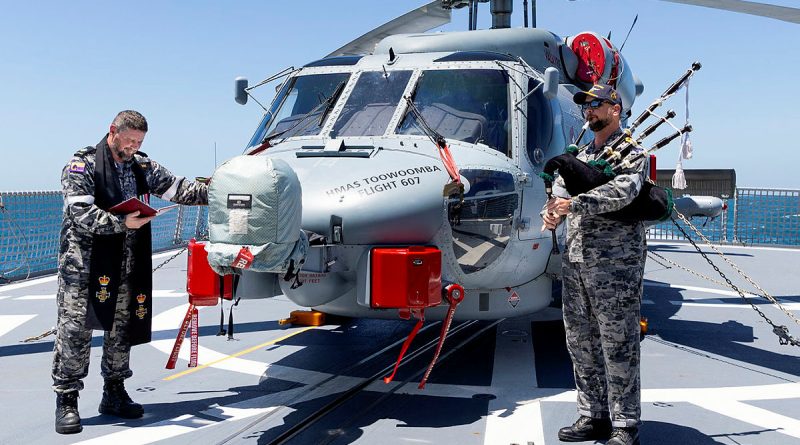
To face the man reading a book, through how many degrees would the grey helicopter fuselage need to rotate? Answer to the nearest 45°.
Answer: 0° — it already faces them

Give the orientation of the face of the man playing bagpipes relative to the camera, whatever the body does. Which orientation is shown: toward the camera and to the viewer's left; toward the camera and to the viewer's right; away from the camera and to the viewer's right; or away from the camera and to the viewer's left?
toward the camera and to the viewer's left

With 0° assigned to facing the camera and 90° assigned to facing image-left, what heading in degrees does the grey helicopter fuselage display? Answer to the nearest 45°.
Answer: approximately 45°

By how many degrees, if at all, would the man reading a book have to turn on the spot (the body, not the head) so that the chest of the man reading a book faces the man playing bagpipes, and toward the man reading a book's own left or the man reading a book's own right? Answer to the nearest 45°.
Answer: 0° — they already face them

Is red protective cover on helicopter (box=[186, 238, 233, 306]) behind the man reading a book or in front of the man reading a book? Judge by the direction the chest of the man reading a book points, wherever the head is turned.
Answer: in front

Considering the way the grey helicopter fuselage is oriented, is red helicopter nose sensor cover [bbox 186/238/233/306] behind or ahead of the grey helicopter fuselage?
ahead

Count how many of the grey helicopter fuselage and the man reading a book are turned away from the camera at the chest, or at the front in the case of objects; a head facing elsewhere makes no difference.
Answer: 0
